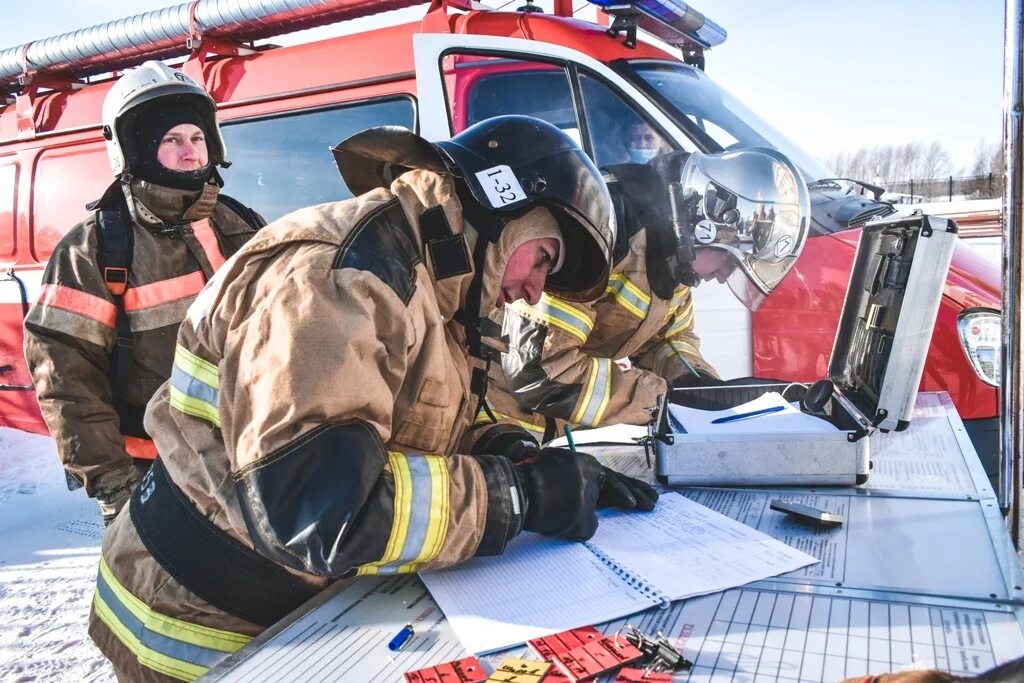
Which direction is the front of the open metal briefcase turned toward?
to the viewer's left

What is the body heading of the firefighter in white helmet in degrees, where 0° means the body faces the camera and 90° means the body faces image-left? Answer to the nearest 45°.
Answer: approximately 315°

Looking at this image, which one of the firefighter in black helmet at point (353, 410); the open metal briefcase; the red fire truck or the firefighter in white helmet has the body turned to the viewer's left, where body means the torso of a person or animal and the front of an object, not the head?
the open metal briefcase

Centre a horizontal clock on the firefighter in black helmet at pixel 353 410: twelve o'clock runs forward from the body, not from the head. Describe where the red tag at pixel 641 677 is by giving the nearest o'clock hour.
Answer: The red tag is roughly at 2 o'clock from the firefighter in black helmet.

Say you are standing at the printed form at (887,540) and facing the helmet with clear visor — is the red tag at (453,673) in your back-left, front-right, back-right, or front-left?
back-left

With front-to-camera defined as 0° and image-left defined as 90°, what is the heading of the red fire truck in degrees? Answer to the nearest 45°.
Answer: approximately 315°

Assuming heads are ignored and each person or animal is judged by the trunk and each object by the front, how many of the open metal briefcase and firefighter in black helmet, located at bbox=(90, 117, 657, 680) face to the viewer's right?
1

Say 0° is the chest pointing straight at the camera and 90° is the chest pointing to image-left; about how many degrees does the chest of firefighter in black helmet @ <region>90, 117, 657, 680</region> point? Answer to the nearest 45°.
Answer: approximately 270°
